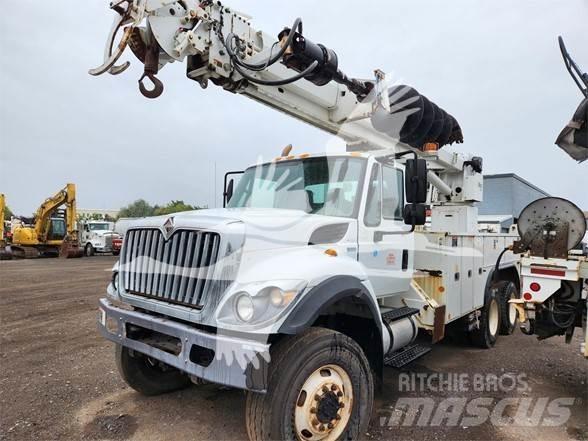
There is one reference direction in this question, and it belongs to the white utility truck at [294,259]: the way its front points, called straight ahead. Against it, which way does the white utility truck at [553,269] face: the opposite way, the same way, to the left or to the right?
the opposite way

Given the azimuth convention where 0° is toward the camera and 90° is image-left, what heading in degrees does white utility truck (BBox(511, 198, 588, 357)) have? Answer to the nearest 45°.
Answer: approximately 180°

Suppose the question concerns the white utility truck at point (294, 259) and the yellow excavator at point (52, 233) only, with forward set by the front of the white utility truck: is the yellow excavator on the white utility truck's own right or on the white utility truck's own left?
on the white utility truck's own right

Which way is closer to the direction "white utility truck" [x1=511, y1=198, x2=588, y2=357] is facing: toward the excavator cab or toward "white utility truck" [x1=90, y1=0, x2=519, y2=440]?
the excavator cab

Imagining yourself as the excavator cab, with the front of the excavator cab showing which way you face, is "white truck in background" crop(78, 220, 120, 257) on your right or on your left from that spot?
on your left

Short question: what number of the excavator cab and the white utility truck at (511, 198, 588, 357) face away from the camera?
1

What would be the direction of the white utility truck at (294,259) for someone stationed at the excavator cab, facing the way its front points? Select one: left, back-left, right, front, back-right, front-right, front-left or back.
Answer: front-right

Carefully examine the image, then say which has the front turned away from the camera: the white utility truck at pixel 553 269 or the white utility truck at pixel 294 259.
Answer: the white utility truck at pixel 553 269

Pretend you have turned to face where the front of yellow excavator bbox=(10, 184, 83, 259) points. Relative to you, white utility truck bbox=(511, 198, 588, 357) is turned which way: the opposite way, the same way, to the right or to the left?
to the left
